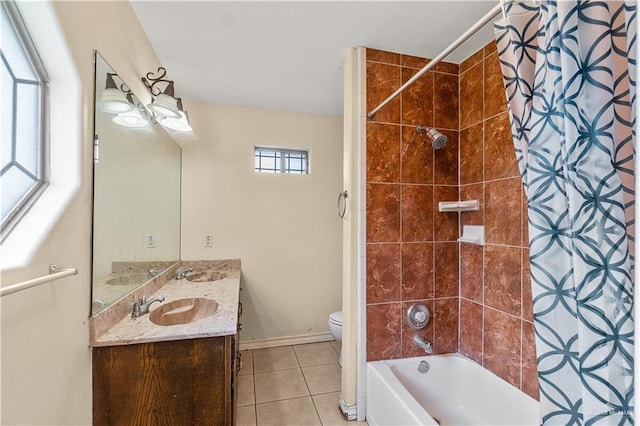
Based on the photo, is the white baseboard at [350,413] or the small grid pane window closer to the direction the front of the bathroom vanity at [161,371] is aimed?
the white baseboard

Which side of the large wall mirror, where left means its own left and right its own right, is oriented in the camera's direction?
right

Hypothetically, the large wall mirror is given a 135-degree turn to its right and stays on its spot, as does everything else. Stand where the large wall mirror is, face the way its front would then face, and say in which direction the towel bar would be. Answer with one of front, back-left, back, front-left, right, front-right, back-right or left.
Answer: front-left

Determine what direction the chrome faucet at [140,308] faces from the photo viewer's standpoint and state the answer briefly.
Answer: facing to the right of the viewer

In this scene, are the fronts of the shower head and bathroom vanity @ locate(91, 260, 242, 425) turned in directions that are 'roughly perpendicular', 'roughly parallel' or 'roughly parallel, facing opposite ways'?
roughly perpendicular

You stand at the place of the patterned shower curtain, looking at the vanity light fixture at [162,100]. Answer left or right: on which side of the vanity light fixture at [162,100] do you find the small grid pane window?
right

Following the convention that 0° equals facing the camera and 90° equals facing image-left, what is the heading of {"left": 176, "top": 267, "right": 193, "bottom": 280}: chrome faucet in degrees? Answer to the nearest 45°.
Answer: approximately 270°

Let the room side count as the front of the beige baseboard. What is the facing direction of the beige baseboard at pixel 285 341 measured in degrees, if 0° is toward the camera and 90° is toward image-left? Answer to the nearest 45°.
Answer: approximately 0°

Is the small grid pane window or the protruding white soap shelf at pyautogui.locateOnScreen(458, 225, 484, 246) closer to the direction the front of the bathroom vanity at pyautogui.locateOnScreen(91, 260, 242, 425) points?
the protruding white soap shelf

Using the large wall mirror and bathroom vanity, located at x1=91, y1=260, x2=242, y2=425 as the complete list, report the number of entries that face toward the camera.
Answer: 0

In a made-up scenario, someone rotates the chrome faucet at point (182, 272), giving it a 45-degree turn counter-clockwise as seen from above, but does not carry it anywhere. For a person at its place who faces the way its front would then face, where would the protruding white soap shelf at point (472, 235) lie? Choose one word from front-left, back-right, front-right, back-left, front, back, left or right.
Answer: right

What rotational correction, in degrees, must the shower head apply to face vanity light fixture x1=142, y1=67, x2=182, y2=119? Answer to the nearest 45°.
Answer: approximately 135° to its right

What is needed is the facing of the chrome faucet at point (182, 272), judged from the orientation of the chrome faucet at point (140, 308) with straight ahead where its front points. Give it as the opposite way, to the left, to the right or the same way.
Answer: the same way

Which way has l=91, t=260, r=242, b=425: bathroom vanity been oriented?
to the viewer's right

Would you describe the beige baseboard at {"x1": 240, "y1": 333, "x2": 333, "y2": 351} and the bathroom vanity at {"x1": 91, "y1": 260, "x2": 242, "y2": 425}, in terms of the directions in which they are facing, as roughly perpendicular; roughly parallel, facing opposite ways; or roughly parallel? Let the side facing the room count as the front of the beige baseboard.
roughly perpendicular

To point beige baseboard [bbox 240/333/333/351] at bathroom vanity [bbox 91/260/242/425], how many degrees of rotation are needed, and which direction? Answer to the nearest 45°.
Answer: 0° — it already faces it

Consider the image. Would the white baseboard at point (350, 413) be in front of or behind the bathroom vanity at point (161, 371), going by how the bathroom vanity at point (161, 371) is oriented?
in front
